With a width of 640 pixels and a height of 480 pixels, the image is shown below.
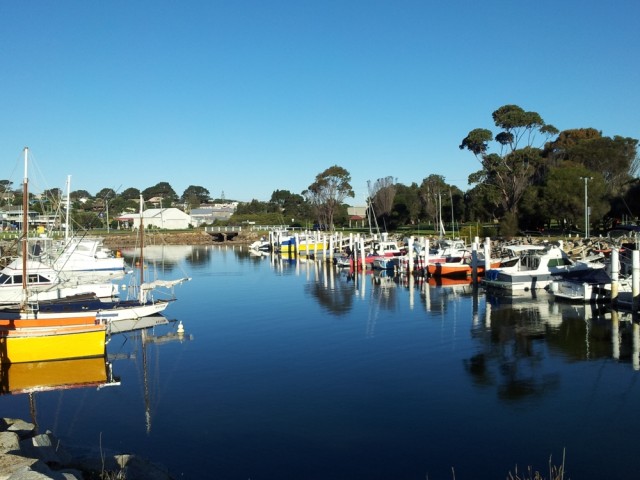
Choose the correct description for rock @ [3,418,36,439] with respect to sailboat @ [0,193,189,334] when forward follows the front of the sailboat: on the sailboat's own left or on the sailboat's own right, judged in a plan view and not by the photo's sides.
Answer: on the sailboat's own right

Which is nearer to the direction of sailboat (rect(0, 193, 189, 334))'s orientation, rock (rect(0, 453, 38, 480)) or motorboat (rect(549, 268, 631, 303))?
the motorboat

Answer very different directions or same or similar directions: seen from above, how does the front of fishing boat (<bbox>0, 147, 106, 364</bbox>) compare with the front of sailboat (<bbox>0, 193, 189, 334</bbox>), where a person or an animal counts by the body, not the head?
very different directions

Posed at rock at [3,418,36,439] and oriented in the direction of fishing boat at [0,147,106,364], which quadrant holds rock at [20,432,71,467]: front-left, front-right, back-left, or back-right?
back-right

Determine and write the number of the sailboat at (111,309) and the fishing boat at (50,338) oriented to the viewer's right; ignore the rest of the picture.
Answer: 1

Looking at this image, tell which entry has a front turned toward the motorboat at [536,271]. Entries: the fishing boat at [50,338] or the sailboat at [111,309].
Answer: the sailboat

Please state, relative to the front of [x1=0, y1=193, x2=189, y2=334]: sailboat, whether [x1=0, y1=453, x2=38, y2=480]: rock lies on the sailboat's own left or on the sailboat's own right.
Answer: on the sailboat's own right

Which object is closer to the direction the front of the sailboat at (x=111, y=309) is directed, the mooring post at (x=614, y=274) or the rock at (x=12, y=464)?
the mooring post

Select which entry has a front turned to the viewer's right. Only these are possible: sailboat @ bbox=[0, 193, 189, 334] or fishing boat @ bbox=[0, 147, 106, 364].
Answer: the sailboat
